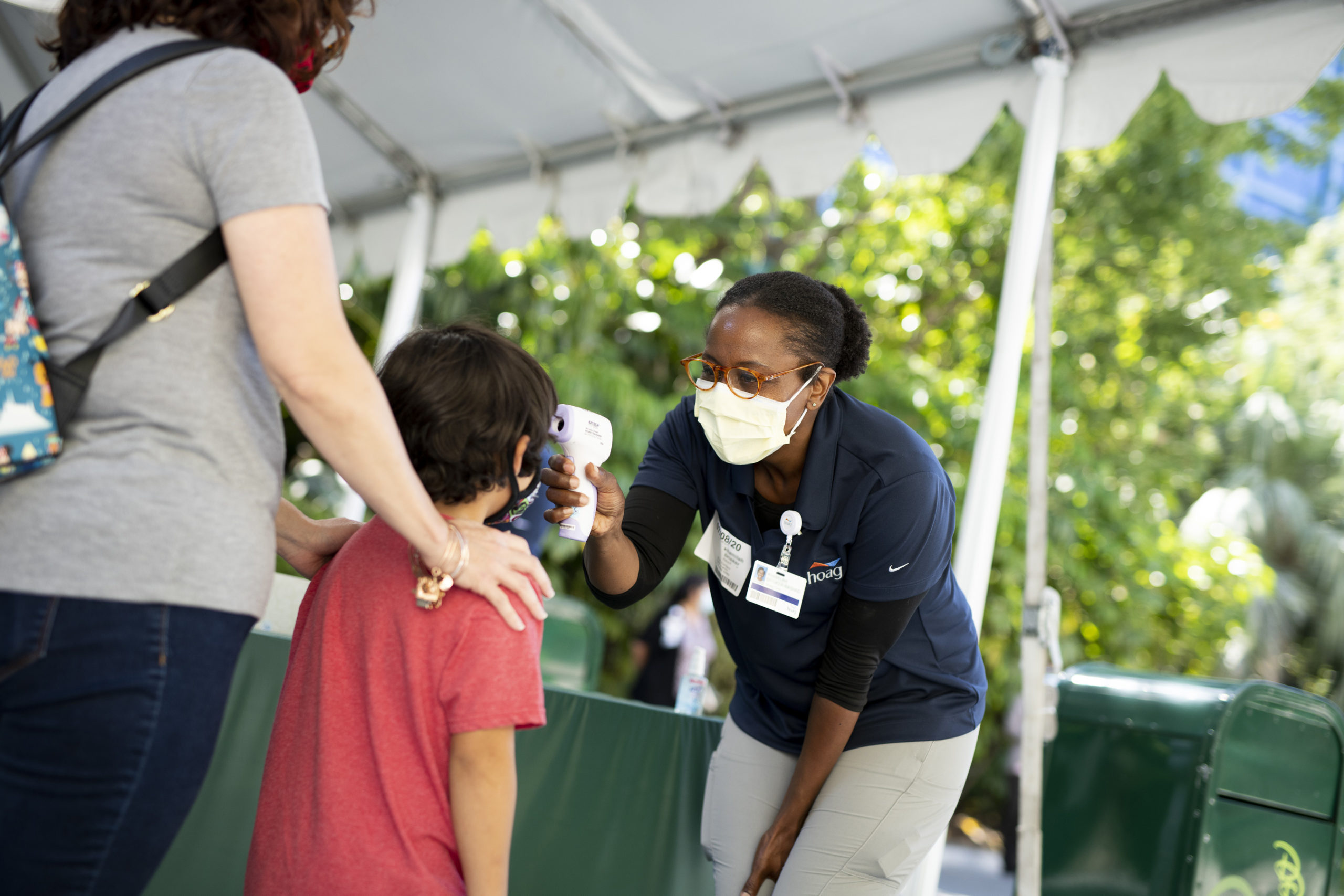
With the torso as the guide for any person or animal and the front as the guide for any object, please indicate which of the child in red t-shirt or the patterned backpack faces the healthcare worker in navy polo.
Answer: the child in red t-shirt

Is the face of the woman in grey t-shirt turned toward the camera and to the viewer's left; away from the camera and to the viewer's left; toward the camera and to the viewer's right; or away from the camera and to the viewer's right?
away from the camera and to the viewer's right

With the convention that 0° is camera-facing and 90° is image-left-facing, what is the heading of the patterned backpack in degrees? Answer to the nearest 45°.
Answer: approximately 45°

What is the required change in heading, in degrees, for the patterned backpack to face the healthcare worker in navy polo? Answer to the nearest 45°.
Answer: approximately 135° to its left

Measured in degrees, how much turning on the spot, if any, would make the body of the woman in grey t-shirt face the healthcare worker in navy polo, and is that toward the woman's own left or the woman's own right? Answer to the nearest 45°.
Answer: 0° — they already face them

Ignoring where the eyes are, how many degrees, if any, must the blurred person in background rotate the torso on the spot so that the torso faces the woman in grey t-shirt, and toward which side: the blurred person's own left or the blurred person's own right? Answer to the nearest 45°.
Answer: approximately 90° to the blurred person's own right

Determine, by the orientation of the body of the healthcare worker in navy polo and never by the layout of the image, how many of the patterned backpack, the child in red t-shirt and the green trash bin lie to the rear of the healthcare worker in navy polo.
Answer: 1
